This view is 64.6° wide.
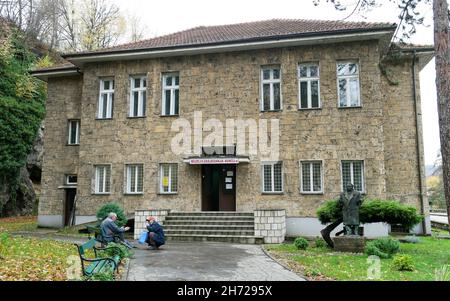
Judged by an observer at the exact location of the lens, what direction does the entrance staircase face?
facing the viewer

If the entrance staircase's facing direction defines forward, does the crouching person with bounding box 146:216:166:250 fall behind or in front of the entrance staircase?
in front

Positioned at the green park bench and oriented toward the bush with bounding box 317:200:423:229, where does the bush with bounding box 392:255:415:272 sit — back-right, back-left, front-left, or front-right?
front-right

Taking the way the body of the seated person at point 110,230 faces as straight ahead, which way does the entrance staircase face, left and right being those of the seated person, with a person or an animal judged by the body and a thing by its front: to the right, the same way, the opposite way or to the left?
to the right

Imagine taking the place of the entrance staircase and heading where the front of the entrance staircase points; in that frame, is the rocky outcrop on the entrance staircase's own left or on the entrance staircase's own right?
on the entrance staircase's own right

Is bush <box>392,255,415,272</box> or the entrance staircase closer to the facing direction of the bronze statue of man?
the bush

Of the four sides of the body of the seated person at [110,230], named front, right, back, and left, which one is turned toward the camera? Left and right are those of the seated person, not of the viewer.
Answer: right

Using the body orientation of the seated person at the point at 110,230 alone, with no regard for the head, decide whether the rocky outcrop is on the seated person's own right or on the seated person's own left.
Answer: on the seated person's own left

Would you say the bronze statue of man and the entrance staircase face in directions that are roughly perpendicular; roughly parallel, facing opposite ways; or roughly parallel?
roughly parallel

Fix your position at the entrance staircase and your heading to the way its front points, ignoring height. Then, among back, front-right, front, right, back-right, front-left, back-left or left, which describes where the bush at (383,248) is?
front-left

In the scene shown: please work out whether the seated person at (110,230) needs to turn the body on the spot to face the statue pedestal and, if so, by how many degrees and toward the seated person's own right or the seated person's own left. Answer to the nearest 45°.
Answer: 0° — they already face it

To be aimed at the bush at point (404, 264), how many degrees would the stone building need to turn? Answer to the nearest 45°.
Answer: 0° — it already faces it

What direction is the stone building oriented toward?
toward the camera

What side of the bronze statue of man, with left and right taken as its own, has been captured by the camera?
front

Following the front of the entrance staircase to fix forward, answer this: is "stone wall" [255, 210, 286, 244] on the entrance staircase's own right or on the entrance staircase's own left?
on the entrance staircase's own left
